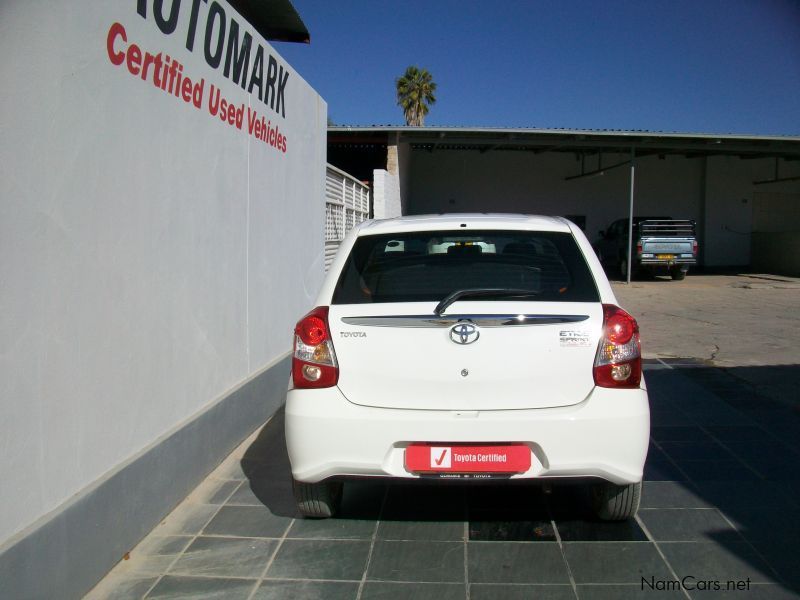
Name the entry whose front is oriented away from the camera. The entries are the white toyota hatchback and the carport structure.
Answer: the white toyota hatchback

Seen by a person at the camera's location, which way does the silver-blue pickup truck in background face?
facing away from the viewer and to the left of the viewer

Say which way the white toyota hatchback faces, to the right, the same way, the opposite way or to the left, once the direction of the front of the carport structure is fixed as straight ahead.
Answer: the opposite way

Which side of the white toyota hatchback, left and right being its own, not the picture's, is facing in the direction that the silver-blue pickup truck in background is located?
front

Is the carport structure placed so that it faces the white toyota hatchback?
yes

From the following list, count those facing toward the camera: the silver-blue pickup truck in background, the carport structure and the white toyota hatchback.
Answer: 1

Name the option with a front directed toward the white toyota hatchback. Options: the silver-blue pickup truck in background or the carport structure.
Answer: the carport structure

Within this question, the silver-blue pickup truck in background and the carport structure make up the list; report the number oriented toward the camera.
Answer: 1

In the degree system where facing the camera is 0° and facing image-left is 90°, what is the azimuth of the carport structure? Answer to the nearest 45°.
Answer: approximately 0°

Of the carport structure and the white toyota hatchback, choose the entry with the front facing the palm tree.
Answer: the white toyota hatchback

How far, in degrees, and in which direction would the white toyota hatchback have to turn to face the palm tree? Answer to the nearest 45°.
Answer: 0° — it already faces it

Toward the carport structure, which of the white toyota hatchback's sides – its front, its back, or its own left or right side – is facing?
front

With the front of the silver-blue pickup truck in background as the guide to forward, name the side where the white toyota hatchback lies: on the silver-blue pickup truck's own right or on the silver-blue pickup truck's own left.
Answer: on the silver-blue pickup truck's own left

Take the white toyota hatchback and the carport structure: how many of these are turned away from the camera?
1

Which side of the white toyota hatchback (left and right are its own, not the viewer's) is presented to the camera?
back
